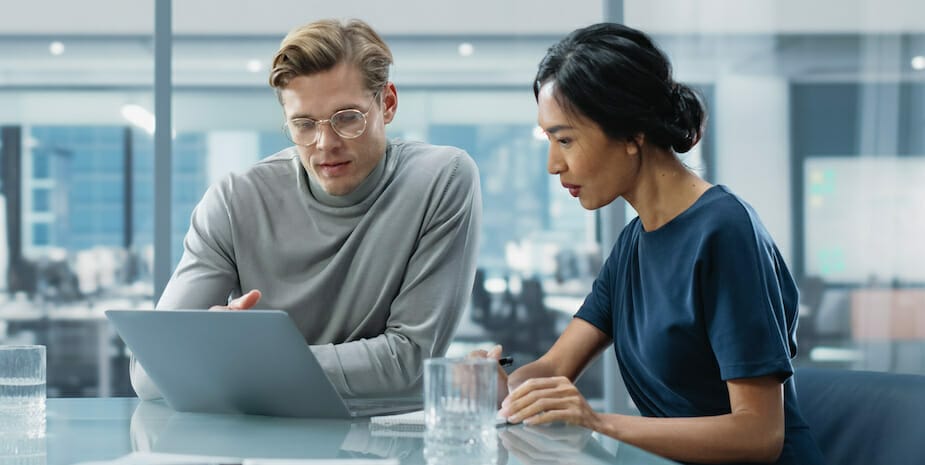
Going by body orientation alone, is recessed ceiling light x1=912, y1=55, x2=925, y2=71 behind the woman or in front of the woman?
behind

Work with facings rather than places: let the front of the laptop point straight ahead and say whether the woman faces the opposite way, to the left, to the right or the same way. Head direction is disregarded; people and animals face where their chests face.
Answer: the opposite way

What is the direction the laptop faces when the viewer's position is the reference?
facing away from the viewer and to the right of the viewer

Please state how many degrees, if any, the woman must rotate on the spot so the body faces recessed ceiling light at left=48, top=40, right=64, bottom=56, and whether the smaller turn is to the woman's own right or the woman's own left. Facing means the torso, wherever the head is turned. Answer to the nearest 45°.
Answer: approximately 90° to the woman's own right

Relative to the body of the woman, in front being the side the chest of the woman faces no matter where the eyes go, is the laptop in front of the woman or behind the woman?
in front

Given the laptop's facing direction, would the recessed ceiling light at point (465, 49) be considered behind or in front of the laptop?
in front

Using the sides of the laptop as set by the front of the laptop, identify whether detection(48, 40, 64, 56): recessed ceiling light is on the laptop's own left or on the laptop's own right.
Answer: on the laptop's own left

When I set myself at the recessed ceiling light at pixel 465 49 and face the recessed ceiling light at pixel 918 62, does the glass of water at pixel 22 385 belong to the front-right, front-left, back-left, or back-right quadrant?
back-right

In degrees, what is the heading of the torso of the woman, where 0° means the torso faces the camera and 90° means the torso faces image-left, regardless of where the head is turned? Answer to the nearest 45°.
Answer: approximately 45°

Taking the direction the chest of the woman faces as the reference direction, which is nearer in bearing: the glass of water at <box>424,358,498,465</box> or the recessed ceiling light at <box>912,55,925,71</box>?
the glass of water

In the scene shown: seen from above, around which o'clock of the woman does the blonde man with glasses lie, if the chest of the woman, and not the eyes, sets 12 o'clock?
The blonde man with glasses is roughly at 2 o'clock from the woman.

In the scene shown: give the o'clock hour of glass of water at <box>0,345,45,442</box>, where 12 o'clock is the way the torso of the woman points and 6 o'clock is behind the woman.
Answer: The glass of water is roughly at 1 o'clock from the woman.

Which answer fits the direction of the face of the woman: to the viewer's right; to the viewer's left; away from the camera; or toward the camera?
to the viewer's left
